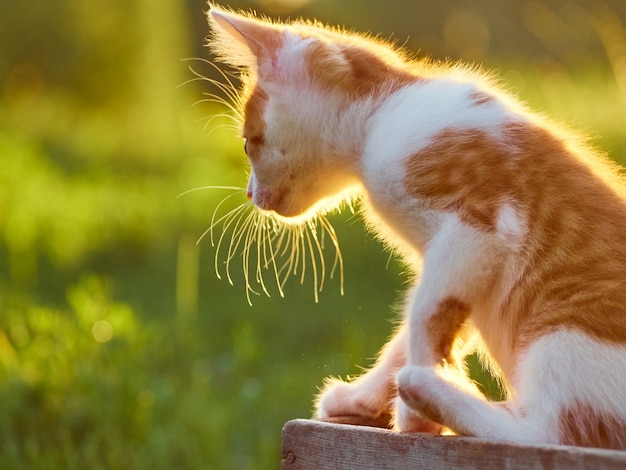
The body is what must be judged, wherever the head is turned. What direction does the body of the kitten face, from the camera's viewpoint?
to the viewer's left
